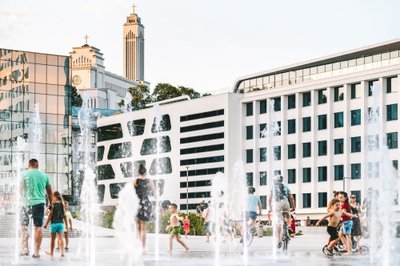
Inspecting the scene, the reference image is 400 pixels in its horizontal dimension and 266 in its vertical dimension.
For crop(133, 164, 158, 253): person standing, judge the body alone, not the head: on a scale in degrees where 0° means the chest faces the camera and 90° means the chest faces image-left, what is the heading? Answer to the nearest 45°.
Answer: approximately 180°

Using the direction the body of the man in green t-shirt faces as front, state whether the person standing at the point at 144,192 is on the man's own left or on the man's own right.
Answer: on the man's own right

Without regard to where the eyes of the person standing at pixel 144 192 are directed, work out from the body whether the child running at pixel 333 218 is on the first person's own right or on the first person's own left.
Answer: on the first person's own right

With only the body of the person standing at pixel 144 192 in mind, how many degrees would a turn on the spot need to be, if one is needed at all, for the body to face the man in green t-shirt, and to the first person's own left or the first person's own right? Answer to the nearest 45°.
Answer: approximately 135° to the first person's own left

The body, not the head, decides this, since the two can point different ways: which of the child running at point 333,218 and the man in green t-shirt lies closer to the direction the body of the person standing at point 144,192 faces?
the child running

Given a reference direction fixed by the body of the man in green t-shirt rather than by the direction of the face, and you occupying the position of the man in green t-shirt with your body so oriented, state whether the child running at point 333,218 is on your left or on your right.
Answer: on your right
